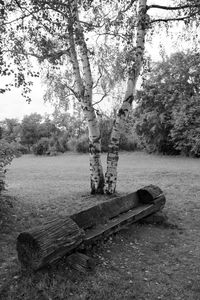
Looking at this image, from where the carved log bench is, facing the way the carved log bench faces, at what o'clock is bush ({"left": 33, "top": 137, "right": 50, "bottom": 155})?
The bush is roughly at 7 o'clock from the carved log bench.

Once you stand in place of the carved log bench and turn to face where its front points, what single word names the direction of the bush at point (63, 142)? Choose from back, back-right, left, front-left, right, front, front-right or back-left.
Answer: back-left

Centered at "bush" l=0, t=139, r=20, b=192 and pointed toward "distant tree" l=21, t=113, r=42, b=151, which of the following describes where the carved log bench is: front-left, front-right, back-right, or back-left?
back-right

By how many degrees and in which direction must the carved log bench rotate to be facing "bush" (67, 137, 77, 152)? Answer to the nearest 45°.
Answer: approximately 135° to its left

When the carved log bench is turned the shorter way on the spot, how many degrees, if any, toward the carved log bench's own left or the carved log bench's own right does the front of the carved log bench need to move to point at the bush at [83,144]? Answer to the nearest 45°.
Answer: approximately 135° to the carved log bench's own left

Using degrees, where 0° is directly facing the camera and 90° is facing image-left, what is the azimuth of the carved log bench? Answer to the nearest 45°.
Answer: approximately 315°

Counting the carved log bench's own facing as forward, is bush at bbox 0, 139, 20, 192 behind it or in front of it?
behind

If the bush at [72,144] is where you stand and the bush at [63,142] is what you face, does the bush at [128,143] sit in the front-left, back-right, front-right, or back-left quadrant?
back-right

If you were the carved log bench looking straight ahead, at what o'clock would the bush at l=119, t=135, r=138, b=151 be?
The bush is roughly at 8 o'clock from the carved log bench.

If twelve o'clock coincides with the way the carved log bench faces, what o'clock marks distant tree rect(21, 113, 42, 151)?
The distant tree is roughly at 7 o'clock from the carved log bench.
